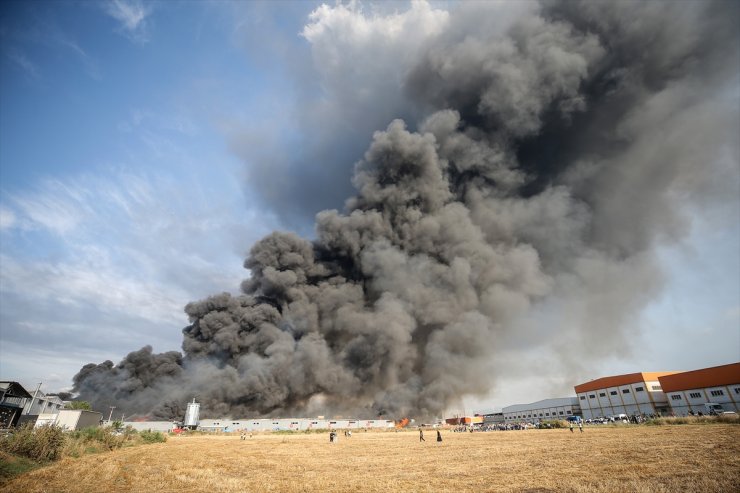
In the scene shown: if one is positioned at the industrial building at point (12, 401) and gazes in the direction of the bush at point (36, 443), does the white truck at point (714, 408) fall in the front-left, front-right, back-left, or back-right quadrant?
front-left

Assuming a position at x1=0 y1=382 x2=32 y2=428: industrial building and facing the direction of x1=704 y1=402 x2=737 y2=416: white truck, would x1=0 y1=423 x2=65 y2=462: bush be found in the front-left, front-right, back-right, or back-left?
front-right

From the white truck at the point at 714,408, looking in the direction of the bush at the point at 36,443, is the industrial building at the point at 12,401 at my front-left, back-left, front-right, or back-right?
front-right
